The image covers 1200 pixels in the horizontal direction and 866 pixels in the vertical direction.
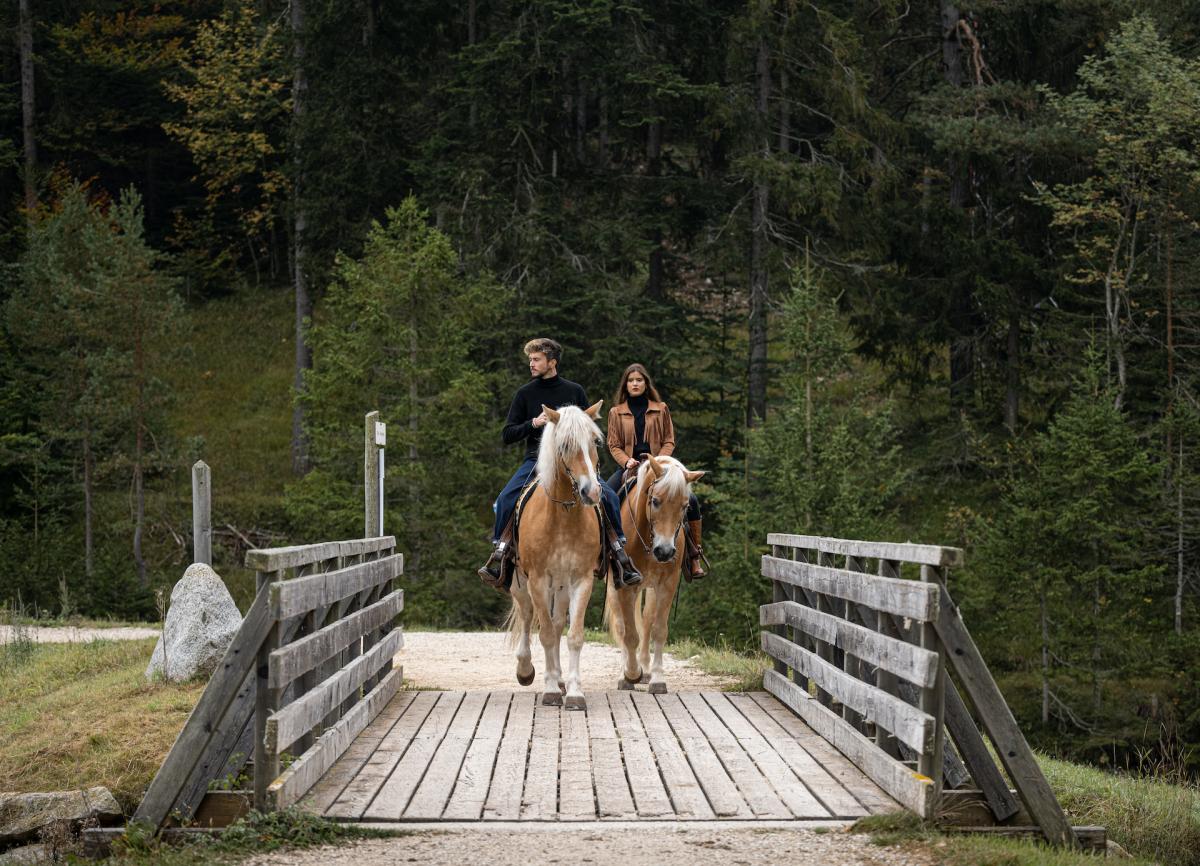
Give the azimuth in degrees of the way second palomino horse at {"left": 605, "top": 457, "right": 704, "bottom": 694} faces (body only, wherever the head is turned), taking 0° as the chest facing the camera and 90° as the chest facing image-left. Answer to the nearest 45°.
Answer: approximately 0°

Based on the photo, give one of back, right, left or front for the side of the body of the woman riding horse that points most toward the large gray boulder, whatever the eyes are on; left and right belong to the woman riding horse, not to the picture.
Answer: right

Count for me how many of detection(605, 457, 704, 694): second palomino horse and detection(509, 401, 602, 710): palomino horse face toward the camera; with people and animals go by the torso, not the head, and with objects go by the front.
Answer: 2

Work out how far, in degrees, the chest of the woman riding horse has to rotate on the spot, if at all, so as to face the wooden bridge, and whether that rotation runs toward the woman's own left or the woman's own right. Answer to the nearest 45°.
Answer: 0° — they already face it

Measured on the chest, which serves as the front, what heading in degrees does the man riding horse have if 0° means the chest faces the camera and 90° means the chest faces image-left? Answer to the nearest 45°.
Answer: approximately 0°

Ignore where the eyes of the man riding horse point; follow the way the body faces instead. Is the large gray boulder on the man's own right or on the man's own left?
on the man's own right

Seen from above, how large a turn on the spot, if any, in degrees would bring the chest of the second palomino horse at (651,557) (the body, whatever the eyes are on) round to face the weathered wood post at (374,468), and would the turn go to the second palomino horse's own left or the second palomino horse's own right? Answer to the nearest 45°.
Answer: approximately 135° to the second palomino horse's own right
